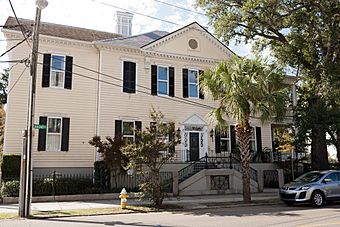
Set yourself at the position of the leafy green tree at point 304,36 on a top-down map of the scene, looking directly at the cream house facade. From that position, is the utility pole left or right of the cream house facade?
left

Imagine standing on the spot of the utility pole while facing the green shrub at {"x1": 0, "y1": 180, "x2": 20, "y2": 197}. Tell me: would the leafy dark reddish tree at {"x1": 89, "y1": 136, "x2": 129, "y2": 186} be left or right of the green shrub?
right

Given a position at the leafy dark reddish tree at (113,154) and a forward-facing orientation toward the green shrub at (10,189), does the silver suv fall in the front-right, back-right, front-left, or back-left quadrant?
back-left

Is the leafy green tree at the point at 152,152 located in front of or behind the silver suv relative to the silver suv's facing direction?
in front

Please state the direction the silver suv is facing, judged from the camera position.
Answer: facing the viewer and to the left of the viewer

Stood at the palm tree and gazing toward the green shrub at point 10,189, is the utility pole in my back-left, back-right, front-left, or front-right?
front-left

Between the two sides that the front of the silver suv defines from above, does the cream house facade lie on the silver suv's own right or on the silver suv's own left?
on the silver suv's own right

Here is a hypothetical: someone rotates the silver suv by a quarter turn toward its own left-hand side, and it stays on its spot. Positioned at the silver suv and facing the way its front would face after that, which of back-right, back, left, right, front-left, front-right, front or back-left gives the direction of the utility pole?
right
